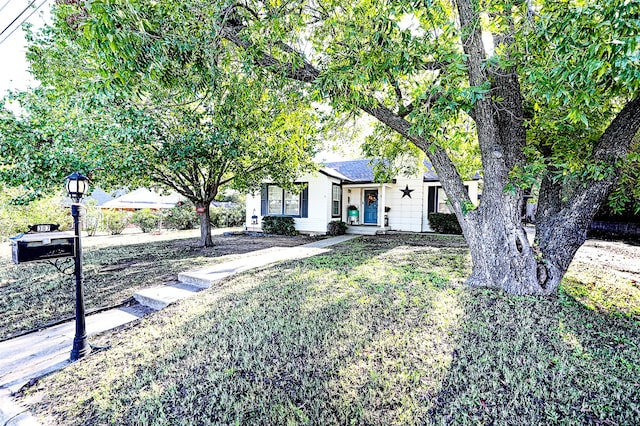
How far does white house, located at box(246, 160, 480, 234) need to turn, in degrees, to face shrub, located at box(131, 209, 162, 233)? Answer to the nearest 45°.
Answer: approximately 90° to its right

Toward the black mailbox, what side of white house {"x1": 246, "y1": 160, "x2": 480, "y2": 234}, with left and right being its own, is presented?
front

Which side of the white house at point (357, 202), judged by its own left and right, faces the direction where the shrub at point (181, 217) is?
right

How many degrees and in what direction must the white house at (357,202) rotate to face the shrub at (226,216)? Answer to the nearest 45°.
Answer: approximately 135° to its right

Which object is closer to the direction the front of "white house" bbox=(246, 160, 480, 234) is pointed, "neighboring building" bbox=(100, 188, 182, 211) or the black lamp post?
the black lamp post

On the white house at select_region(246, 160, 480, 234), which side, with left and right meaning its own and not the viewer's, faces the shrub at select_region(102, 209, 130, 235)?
right

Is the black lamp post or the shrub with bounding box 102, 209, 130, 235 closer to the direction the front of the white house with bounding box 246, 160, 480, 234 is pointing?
the black lamp post

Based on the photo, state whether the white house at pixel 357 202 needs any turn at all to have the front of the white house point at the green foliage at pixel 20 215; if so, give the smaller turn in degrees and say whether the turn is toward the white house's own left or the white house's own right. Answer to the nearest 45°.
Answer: approximately 90° to the white house's own right

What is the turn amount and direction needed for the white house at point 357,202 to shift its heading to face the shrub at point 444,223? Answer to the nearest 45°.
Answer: approximately 90° to its left

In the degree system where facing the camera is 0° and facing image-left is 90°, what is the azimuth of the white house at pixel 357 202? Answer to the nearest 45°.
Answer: approximately 0°

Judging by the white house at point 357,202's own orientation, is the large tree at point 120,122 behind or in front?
in front

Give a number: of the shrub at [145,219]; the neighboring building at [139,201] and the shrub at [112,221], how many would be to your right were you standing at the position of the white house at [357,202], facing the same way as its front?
3

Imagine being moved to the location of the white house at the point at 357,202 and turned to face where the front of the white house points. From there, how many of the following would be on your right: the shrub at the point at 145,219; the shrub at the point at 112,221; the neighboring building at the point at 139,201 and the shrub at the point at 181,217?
4

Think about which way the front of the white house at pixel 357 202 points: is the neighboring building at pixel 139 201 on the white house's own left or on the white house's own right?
on the white house's own right
